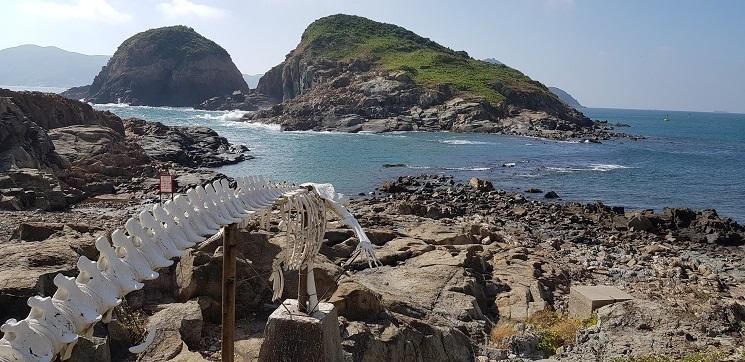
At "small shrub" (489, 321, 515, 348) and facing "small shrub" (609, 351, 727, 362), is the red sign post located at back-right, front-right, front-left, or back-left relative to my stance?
back-left

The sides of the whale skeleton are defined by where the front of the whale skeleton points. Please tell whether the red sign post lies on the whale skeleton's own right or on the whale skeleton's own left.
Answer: on the whale skeleton's own left

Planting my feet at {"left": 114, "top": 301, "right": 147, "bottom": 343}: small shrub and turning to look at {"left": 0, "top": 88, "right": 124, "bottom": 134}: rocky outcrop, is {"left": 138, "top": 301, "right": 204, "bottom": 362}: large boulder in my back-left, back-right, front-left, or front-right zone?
back-right

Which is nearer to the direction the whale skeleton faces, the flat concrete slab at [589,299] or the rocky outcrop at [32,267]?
the flat concrete slab

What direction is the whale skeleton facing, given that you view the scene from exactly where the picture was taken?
facing away from the viewer and to the right of the viewer

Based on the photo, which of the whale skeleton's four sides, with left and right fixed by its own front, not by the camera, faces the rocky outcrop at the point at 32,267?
left

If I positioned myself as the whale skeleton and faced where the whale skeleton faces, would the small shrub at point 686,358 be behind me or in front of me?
in front

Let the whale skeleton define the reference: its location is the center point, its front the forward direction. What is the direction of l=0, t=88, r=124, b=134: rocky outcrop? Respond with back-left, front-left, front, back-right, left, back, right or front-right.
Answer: front-left
